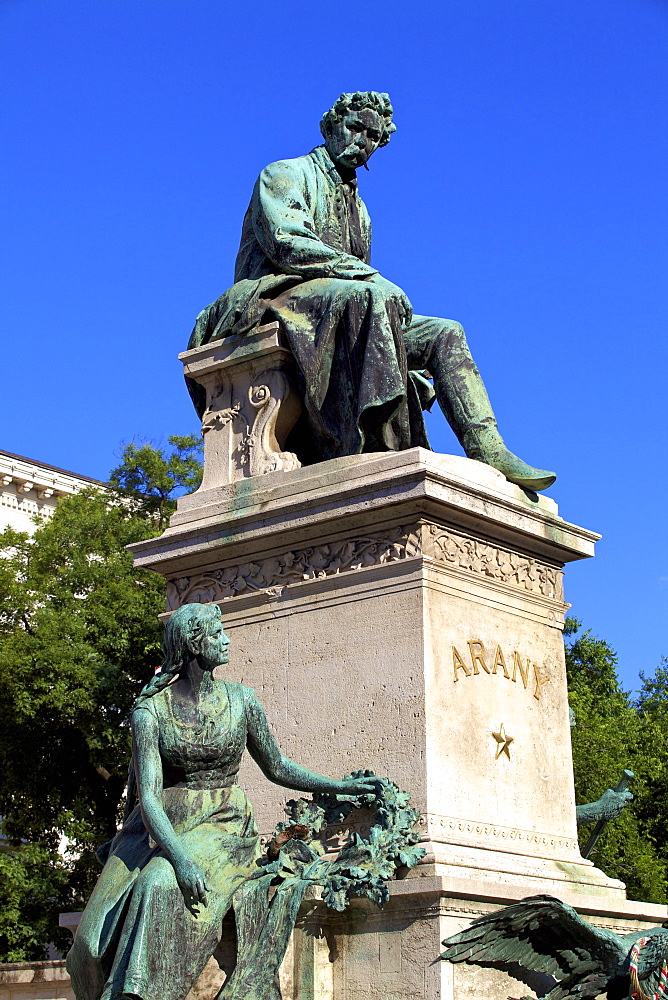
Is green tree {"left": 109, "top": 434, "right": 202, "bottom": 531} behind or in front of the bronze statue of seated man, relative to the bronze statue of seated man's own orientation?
behind

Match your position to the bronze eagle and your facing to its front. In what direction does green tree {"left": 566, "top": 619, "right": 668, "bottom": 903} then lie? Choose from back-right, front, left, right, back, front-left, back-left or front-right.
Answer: back-left

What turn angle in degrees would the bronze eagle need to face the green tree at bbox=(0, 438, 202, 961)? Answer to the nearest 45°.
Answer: approximately 180°

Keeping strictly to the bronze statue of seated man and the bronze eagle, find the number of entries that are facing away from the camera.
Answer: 0

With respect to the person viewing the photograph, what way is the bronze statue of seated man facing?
facing the viewer and to the right of the viewer
